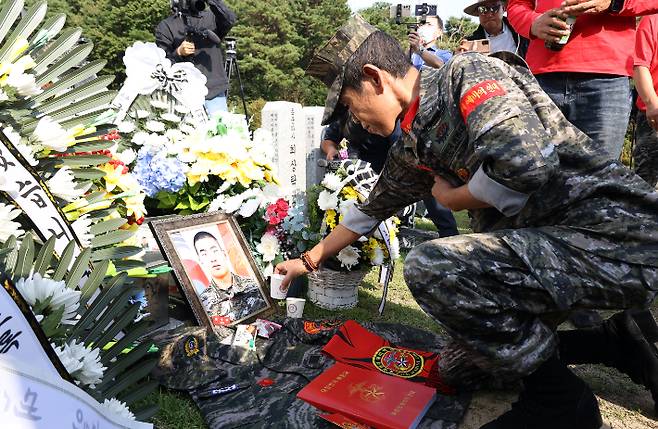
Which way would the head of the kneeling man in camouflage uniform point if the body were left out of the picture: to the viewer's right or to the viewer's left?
to the viewer's left

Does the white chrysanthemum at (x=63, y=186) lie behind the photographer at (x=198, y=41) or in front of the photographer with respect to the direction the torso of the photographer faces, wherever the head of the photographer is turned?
in front

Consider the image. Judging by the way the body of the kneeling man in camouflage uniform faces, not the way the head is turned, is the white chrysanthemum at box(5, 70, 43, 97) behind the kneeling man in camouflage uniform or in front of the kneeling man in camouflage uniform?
in front

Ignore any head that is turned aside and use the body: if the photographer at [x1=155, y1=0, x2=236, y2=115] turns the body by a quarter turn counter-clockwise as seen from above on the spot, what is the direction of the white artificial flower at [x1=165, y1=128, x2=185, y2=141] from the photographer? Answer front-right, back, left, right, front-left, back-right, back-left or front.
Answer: right

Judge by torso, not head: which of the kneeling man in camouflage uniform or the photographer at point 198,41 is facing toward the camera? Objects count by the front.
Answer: the photographer

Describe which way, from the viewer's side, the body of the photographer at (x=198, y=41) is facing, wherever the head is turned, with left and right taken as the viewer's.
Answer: facing the viewer

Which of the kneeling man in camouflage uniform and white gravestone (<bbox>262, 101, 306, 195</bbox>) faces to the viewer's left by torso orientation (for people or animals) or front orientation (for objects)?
the kneeling man in camouflage uniform

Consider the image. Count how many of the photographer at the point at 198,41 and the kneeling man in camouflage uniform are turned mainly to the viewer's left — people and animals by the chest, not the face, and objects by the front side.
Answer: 1

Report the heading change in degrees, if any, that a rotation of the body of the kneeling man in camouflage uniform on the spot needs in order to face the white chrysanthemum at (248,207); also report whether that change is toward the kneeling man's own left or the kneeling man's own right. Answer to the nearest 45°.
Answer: approximately 45° to the kneeling man's own right

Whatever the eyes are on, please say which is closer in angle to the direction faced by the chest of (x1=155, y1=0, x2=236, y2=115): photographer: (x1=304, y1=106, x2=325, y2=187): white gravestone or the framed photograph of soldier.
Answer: the framed photograph of soldier

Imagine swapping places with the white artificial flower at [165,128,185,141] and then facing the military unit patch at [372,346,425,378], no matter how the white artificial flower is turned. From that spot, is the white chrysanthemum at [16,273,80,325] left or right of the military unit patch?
right

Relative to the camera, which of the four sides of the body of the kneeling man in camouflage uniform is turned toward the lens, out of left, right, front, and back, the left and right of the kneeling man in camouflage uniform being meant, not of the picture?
left

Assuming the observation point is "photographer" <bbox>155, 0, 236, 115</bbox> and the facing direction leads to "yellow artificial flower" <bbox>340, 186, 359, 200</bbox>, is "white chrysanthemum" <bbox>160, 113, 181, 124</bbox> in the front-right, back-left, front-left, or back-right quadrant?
front-right

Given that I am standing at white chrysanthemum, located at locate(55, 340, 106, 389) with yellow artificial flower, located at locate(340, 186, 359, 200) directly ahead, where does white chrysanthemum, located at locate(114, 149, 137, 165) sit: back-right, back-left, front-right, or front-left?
front-left
